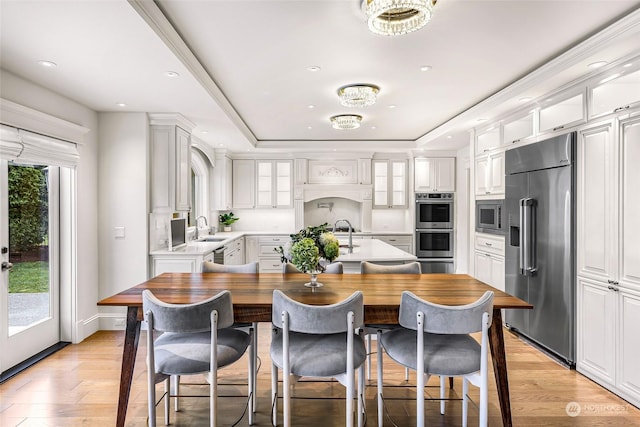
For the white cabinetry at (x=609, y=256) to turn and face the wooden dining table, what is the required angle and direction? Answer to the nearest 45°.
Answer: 0° — it already faces it

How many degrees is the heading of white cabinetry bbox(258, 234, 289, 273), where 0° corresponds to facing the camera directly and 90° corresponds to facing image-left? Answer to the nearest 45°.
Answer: approximately 0°

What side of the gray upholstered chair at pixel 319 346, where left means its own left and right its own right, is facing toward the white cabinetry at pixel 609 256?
right

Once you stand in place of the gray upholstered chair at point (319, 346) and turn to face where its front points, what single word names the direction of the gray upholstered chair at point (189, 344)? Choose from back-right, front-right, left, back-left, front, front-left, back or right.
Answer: left

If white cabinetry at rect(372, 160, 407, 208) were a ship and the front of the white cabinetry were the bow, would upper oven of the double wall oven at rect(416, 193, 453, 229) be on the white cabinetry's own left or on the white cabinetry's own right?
on the white cabinetry's own left

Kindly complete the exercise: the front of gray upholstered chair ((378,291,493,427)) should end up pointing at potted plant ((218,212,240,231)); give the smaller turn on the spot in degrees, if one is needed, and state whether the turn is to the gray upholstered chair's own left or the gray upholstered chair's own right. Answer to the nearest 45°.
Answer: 0° — it already faces it

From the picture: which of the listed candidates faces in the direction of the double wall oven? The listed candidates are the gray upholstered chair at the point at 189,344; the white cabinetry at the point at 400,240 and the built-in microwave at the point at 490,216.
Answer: the gray upholstered chair

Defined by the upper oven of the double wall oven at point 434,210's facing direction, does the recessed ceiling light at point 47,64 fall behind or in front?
in front

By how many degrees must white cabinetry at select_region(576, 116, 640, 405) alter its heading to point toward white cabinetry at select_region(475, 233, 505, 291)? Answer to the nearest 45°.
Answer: approximately 90° to its right

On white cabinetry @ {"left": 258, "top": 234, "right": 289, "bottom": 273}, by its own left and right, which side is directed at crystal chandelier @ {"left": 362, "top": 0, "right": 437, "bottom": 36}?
front

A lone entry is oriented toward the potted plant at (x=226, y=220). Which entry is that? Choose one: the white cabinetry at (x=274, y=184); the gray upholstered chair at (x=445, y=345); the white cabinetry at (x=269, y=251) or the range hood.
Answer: the gray upholstered chair

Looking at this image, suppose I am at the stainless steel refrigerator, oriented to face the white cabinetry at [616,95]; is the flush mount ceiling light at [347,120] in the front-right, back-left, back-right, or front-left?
back-right

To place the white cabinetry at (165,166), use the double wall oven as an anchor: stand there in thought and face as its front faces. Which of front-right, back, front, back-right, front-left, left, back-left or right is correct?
front-right

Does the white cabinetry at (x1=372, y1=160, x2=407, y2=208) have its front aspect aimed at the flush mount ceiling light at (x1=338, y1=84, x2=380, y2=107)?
yes

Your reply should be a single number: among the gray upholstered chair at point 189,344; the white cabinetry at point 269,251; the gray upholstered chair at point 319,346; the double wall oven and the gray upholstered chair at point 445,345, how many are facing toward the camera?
2

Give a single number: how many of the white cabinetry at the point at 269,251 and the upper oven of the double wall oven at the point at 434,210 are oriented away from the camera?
0
